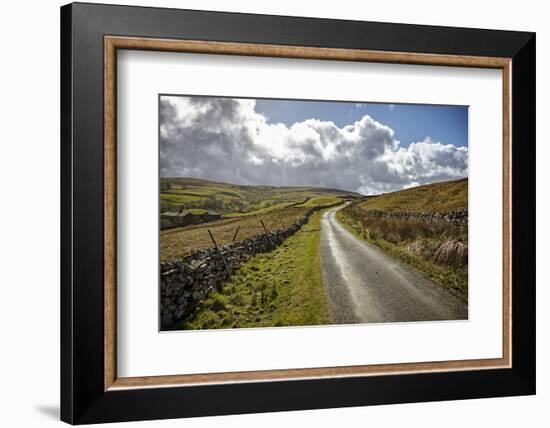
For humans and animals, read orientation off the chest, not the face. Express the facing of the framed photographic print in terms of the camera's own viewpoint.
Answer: facing the viewer and to the right of the viewer
